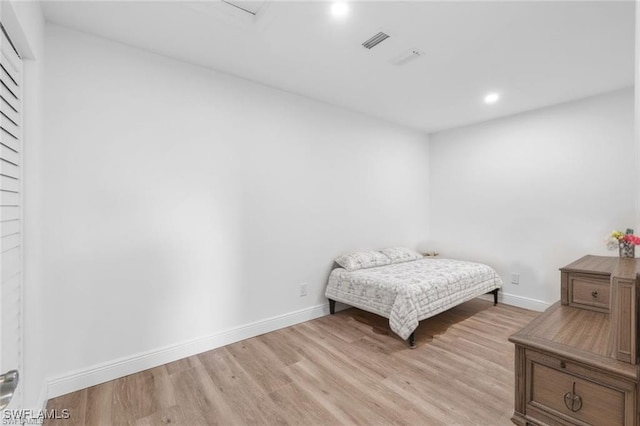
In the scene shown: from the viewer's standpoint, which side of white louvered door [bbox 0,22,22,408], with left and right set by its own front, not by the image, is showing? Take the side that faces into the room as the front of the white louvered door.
right

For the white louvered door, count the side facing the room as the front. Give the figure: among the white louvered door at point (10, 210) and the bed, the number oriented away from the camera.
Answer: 0

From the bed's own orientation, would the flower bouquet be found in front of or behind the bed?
in front

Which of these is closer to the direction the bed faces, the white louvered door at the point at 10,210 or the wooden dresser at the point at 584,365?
the wooden dresser

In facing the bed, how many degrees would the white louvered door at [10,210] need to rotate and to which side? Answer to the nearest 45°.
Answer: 0° — it already faces it

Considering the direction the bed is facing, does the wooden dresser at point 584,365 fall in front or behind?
in front
